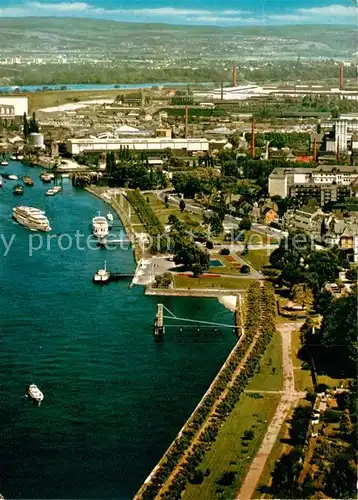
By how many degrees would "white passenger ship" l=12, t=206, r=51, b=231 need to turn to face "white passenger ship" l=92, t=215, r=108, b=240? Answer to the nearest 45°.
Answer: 0° — it already faces it

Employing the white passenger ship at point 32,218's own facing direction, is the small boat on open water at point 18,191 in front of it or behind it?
behind

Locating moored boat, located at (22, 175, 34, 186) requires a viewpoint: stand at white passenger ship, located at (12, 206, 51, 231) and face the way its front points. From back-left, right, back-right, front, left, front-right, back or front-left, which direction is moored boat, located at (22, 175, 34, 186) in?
back-left

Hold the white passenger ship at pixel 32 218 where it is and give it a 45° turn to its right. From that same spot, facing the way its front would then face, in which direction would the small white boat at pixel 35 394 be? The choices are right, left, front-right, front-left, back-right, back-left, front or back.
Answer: front

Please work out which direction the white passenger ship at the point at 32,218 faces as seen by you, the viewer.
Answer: facing the viewer and to the right of the viewer

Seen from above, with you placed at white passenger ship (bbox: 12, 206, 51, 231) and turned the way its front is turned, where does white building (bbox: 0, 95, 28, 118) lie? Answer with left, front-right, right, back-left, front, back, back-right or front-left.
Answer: back-left

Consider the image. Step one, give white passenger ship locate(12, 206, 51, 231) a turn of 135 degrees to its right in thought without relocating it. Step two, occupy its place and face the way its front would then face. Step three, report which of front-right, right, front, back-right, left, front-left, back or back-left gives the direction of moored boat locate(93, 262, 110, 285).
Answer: left

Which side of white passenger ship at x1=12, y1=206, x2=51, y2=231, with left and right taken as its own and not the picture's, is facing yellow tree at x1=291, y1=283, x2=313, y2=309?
front
